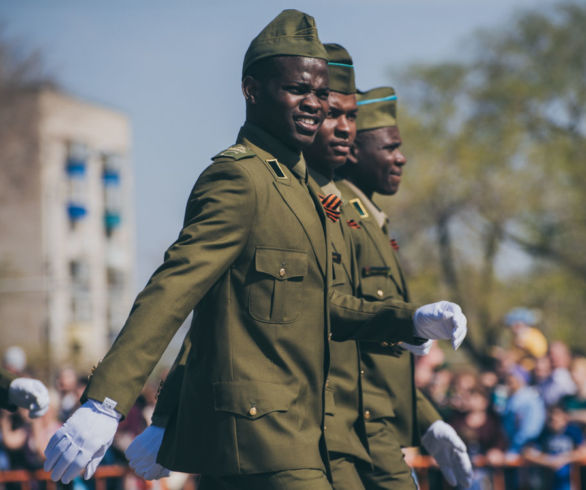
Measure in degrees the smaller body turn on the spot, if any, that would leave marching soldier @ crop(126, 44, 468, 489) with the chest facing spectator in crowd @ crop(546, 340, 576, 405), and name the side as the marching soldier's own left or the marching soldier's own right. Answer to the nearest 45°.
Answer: approximately 90° to the marching soldier's own left

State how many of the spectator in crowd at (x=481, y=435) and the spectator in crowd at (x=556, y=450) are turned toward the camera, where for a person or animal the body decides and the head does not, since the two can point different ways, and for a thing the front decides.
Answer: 2

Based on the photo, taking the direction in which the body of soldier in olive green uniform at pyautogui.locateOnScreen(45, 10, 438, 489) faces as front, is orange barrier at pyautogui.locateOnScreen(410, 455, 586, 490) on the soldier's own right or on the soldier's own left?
on the soldier's own left

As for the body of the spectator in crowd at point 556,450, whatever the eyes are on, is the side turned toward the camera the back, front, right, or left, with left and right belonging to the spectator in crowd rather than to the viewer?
front

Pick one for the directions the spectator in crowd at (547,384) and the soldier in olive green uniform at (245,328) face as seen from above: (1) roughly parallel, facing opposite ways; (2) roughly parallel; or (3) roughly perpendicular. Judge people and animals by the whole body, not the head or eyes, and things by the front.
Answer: roughly perpendicular

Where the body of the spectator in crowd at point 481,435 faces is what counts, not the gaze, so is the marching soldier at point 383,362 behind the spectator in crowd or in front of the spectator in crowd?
in front

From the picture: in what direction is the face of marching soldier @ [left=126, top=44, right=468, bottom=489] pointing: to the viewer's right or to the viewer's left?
to the viewer's right

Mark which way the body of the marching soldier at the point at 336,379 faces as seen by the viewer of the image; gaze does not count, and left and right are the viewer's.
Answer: facing the viewer and to the right of the viewer

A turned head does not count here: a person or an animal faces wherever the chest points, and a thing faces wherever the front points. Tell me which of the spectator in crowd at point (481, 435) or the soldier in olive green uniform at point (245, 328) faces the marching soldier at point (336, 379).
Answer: the spectator in crowd

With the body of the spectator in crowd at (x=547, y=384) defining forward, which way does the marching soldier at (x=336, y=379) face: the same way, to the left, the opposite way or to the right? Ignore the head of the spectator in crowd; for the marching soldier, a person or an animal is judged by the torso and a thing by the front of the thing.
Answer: to the left

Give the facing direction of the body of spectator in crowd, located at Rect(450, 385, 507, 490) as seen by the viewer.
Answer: toward the camera

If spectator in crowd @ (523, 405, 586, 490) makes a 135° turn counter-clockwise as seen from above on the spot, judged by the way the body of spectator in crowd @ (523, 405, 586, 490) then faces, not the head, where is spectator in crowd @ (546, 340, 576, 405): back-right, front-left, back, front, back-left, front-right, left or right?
front-left
